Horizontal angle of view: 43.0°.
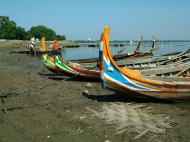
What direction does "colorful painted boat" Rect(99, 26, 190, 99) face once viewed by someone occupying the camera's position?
facing to the left of the viewer

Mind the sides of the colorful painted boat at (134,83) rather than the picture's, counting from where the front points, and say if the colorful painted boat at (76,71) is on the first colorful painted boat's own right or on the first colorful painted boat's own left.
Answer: on the first colorful painted boat's own right
